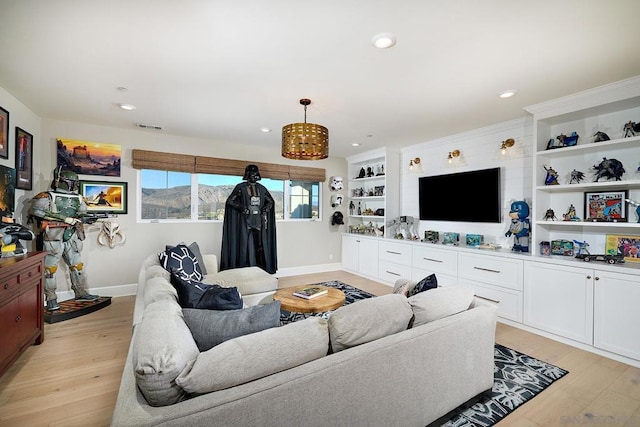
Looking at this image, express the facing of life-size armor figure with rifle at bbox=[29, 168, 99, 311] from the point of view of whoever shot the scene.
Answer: facing the viewer and to the right of the viewer

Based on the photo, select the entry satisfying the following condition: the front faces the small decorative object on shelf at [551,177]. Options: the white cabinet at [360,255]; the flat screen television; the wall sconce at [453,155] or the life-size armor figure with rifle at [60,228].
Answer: the life-size armor figure with rifle

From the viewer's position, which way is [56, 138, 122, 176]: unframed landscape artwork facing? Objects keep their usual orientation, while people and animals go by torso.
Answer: facing the viewer

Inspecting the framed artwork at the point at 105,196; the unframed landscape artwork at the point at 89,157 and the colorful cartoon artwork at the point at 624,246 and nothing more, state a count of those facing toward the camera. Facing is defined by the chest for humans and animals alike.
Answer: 3

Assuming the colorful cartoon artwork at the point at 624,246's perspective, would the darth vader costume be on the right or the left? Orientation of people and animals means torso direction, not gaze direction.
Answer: on its right

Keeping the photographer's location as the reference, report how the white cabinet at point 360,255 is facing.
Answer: facing the viewer and to the left of the viewer

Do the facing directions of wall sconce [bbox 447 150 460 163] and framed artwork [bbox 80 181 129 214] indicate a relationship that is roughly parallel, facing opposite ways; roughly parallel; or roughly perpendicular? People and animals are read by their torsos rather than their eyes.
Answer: roughly perpendicular

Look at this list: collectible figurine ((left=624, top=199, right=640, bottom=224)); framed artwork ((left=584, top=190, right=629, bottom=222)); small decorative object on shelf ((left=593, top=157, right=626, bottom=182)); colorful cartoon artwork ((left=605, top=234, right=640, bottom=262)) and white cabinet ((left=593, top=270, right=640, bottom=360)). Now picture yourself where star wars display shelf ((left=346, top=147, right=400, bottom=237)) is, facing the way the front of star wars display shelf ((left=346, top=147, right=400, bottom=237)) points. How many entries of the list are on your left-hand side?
5

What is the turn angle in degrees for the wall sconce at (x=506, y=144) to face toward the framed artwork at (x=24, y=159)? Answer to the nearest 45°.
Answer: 0° — it already faces it

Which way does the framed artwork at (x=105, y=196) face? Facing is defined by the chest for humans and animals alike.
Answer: toward the camera

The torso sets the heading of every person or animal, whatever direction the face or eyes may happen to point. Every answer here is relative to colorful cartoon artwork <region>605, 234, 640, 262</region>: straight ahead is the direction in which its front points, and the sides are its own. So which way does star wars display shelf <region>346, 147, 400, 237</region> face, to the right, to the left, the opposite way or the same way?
the same way

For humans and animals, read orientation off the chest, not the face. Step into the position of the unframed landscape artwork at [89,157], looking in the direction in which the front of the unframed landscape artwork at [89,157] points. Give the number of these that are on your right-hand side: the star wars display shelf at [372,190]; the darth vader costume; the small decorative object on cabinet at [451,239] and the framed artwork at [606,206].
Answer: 0

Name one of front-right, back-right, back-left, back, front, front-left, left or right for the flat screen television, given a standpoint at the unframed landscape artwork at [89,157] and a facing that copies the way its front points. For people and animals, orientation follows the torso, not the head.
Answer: front-left

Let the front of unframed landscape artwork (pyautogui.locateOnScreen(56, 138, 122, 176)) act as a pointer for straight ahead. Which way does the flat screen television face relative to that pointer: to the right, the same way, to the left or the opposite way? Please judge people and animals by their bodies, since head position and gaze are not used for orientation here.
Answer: to the right

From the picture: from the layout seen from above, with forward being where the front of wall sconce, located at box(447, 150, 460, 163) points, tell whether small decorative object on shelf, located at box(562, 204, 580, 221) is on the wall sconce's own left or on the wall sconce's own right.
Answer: on the wall sconce's own left

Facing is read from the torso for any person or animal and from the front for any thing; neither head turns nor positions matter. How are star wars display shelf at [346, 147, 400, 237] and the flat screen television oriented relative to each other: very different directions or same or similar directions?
same or similar directions

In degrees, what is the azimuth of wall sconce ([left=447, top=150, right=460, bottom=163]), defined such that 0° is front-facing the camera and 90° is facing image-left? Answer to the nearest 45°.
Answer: approximately 45°
